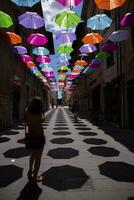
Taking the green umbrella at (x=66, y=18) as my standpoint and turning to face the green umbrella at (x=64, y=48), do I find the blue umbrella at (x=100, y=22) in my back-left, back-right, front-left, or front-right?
front-right

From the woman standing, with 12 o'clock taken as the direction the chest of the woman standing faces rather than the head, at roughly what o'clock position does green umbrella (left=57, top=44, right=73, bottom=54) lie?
The green umbrella is roughly at 11 o'clock from the woman standing.

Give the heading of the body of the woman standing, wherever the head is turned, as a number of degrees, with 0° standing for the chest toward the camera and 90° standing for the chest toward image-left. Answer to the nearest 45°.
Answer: approximately 225°

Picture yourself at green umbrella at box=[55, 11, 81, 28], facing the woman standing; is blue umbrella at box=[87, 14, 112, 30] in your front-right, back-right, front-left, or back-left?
back-left

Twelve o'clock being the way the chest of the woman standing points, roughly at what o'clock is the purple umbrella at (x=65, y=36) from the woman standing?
The purple umbrella is roughly at 11 o'clock from the woman standing.

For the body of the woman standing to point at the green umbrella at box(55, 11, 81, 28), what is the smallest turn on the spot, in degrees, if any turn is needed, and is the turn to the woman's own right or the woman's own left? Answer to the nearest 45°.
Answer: approximately 45° to the woman's own left

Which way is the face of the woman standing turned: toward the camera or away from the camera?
away from the camera

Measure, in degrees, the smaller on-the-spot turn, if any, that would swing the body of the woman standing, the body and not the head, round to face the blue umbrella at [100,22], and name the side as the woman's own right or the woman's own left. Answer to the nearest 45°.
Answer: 0° — they already face it

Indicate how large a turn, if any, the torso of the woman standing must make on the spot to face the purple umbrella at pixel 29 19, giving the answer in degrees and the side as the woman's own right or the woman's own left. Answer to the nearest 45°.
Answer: approximately 45° to the woman's own left
